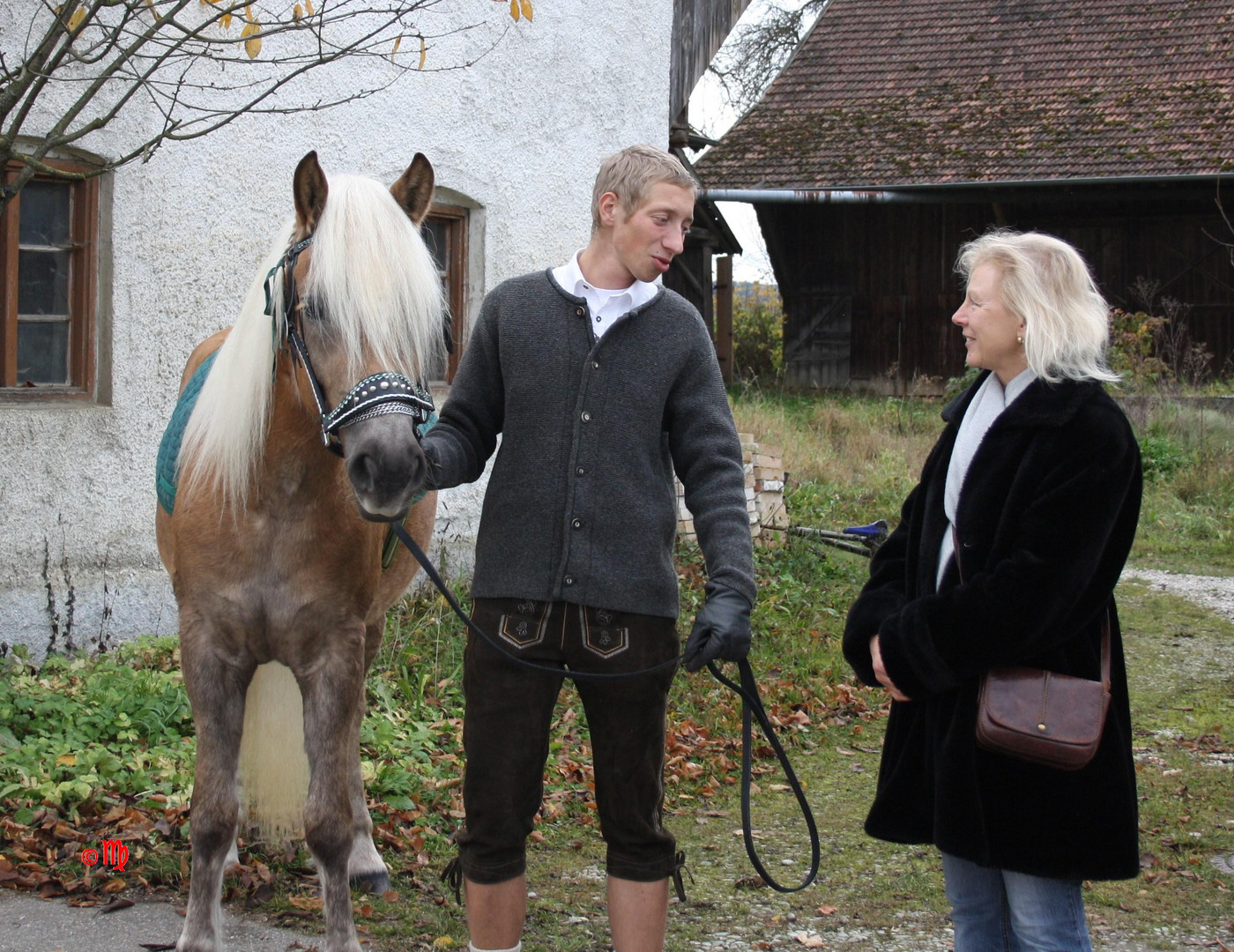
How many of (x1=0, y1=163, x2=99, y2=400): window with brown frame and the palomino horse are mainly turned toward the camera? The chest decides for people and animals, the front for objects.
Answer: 2

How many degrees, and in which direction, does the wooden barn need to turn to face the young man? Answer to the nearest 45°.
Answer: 0° — it already faces them

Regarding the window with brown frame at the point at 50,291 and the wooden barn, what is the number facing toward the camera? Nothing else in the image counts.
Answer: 2

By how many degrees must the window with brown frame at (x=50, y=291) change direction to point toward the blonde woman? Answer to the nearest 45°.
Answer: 0° — it already faces them

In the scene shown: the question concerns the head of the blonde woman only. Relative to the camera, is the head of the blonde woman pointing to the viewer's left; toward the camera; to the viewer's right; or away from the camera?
to the viewer's left

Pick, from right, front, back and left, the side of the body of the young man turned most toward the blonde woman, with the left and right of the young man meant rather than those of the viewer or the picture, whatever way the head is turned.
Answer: left

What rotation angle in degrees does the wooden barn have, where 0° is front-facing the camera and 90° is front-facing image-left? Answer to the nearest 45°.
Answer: approximately 0°

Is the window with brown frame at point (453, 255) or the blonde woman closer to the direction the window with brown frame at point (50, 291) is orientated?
the blonde woman

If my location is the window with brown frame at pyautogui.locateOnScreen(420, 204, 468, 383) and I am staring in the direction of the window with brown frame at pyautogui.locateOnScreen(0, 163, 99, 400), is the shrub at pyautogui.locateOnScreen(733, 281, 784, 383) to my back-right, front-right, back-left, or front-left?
back-right
